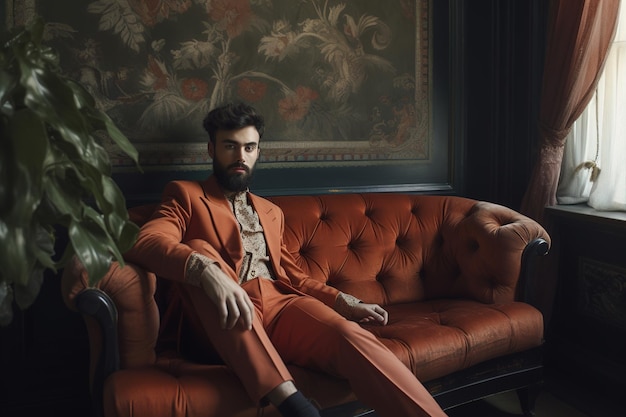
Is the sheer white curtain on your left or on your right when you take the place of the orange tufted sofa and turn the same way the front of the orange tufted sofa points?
on your left

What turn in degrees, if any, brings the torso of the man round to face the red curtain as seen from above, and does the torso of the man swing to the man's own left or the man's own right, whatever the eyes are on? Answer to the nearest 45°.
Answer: approximately 90° to the man's own left

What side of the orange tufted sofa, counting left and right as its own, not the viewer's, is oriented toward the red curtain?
left

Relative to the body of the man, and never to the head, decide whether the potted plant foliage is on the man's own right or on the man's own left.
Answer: on the man's own right

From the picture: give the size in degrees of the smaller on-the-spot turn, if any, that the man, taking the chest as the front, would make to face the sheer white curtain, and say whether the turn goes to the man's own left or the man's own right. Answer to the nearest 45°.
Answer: approximately 90° to the man's own left

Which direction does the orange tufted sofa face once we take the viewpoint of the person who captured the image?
facing the viewer and to the right of the viewer

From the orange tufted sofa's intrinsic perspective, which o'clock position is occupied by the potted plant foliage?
The potted plant foliage is roughly at 3 o'clock from the orange tufted sofa.

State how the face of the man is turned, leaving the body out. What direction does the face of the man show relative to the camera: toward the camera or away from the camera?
toward the camera
